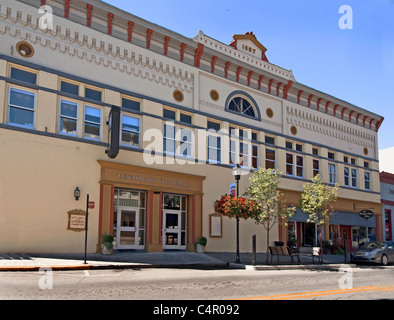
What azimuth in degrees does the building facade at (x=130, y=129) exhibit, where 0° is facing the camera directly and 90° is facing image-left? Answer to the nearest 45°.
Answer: approximately 315°

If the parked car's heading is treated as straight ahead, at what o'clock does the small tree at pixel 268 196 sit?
The small tree is roughly at 12 o'clock from the parked car.

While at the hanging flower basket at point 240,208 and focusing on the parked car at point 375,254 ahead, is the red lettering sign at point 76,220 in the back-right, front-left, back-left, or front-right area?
back-left

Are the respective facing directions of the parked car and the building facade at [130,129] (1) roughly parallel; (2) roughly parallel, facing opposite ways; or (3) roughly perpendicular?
roughly perpendicular

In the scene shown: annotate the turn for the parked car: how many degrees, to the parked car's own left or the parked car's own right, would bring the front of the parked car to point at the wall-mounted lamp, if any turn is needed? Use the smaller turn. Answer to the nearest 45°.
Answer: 0° — it already faces it

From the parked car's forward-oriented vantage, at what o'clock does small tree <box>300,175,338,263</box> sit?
The small tree is roughly at 12 o'clock from the parked car.

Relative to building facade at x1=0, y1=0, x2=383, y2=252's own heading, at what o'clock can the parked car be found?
The parked car is roughly at 10 o'clock from the building facade.

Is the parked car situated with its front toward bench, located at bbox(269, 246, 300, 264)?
yes

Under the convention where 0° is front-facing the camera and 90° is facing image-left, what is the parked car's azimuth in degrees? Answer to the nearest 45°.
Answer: approximately 45°

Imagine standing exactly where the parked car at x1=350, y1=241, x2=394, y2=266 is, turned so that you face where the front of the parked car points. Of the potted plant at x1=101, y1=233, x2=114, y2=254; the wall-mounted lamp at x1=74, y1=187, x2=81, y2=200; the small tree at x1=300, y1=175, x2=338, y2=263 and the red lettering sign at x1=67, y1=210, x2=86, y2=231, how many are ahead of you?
4
